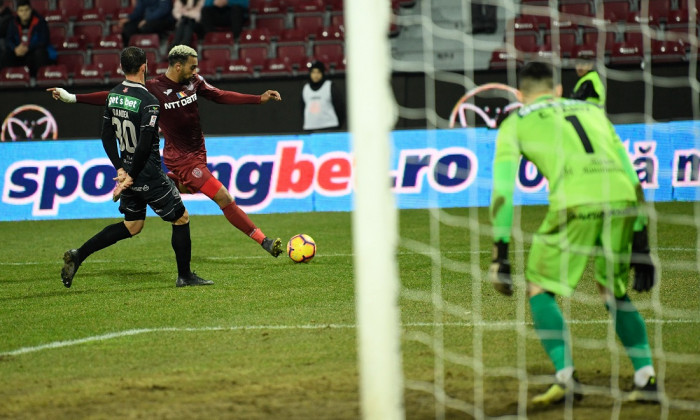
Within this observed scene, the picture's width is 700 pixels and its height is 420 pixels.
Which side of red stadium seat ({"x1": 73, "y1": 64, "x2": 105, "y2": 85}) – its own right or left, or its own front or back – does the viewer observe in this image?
front

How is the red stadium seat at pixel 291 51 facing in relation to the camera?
toward the camera

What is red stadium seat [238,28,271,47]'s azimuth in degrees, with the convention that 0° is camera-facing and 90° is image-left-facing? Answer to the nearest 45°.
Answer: approximately 0°

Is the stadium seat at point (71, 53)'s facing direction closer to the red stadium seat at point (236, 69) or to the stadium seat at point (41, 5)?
the red stadium seat

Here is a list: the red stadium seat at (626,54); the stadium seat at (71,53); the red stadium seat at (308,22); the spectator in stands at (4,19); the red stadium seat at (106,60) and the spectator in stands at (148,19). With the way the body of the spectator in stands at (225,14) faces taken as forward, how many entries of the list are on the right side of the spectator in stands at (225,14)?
4

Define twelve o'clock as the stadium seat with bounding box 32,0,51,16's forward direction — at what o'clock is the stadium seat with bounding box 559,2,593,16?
the stadium seat with bounding box 559,2,593,16 is roughly at 10 o'clock from the stadium seat with bounding box 32,0,51,16.

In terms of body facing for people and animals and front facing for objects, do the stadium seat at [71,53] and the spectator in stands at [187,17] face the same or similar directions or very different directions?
same or similar directions

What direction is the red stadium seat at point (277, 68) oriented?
toward the camera

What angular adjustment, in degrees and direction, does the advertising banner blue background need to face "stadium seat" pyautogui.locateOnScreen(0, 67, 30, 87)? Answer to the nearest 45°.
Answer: approximately 135° to its right

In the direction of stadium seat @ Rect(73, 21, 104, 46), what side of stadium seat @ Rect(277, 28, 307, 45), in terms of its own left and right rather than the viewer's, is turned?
right

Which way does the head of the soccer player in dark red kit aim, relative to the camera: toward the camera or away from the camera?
toward the camera

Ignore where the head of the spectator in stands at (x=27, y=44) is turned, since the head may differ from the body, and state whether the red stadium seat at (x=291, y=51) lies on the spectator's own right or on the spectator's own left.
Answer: on the spectator's own left

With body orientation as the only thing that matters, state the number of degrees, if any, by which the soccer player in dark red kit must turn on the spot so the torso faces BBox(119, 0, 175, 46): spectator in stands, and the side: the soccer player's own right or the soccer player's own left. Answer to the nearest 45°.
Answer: approximately 135° to the soccer player's own left

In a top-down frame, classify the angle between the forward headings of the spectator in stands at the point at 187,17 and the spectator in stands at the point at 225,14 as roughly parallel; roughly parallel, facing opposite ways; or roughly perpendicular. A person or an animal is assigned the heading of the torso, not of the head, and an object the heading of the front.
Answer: roughly parallel

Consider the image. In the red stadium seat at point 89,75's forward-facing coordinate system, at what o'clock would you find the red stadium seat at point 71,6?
the red stadium seat at point 71,6 is roughly at 6 o'clock from the red stadium seat at point 89,75.

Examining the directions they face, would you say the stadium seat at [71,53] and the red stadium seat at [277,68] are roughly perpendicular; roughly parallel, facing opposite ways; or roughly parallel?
roughly parallel

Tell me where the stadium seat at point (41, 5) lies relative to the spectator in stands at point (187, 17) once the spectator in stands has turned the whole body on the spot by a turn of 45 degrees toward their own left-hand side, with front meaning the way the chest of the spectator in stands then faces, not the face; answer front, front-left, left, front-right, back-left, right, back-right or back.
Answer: back
